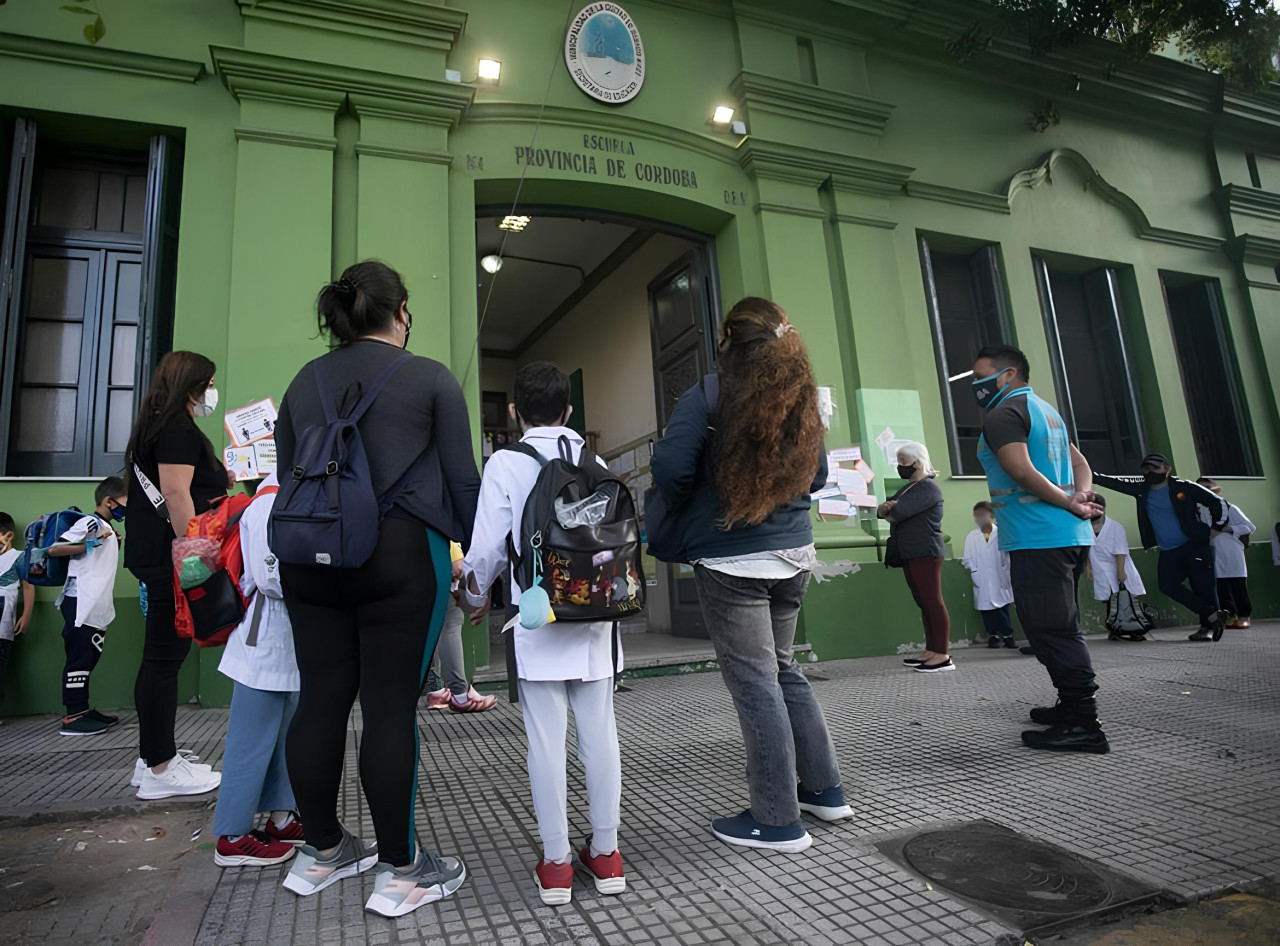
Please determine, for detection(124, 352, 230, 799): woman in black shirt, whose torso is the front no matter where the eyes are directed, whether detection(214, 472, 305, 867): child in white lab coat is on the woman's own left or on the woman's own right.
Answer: on the woman's own right

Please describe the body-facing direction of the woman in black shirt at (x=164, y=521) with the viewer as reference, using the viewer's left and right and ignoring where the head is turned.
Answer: facing to the right of the viewer

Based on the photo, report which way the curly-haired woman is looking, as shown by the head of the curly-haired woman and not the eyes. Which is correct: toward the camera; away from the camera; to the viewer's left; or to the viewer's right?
away from the camera

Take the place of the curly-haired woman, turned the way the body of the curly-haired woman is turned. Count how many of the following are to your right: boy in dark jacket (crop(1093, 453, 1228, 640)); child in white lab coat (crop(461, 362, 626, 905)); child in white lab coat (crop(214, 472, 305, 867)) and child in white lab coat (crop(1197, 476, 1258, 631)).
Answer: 2

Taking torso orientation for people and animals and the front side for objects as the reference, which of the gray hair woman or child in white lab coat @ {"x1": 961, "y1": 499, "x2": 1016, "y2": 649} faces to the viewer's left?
the gray hair woman

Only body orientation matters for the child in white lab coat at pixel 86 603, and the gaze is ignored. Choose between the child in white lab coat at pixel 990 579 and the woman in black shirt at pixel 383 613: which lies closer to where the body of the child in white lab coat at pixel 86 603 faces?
the child in white lab coat

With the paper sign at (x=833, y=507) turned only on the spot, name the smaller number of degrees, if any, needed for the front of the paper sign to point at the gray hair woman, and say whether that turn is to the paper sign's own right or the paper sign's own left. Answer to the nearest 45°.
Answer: approximately 45° to the paper sign's own left
